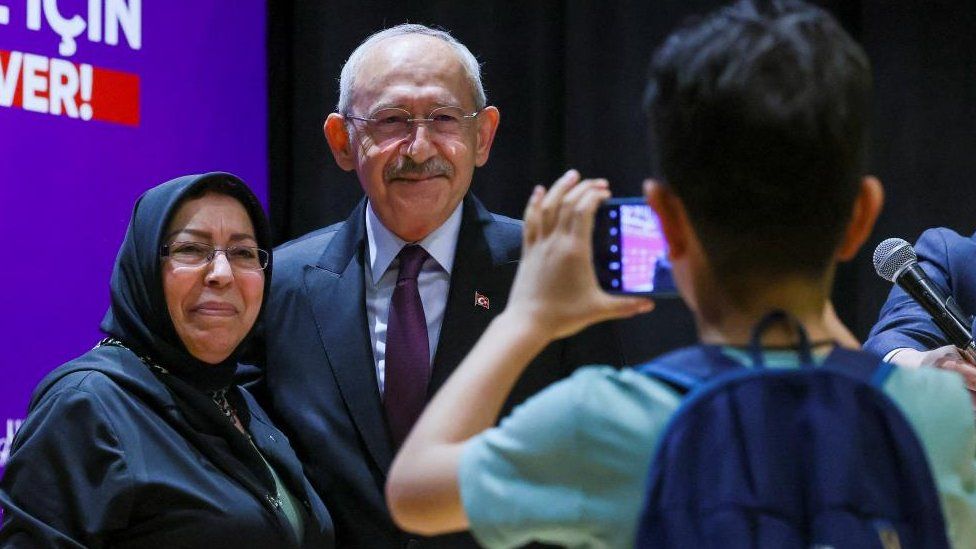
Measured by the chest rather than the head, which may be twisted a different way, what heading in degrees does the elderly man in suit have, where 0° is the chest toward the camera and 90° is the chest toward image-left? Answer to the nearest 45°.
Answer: approximately 0°

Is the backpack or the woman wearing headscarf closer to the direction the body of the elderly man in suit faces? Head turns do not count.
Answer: the backpack

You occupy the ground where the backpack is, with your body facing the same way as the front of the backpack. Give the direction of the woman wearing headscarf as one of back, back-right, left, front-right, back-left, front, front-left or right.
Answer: back-right

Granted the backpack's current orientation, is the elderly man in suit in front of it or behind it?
behind

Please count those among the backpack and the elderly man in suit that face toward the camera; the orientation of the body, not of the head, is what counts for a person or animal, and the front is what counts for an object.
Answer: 2

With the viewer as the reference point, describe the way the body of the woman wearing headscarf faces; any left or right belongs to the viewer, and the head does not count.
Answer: facing the viewer and to the right of the viewer

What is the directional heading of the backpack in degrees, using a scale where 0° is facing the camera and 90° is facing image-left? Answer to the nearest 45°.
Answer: approximately 0°
